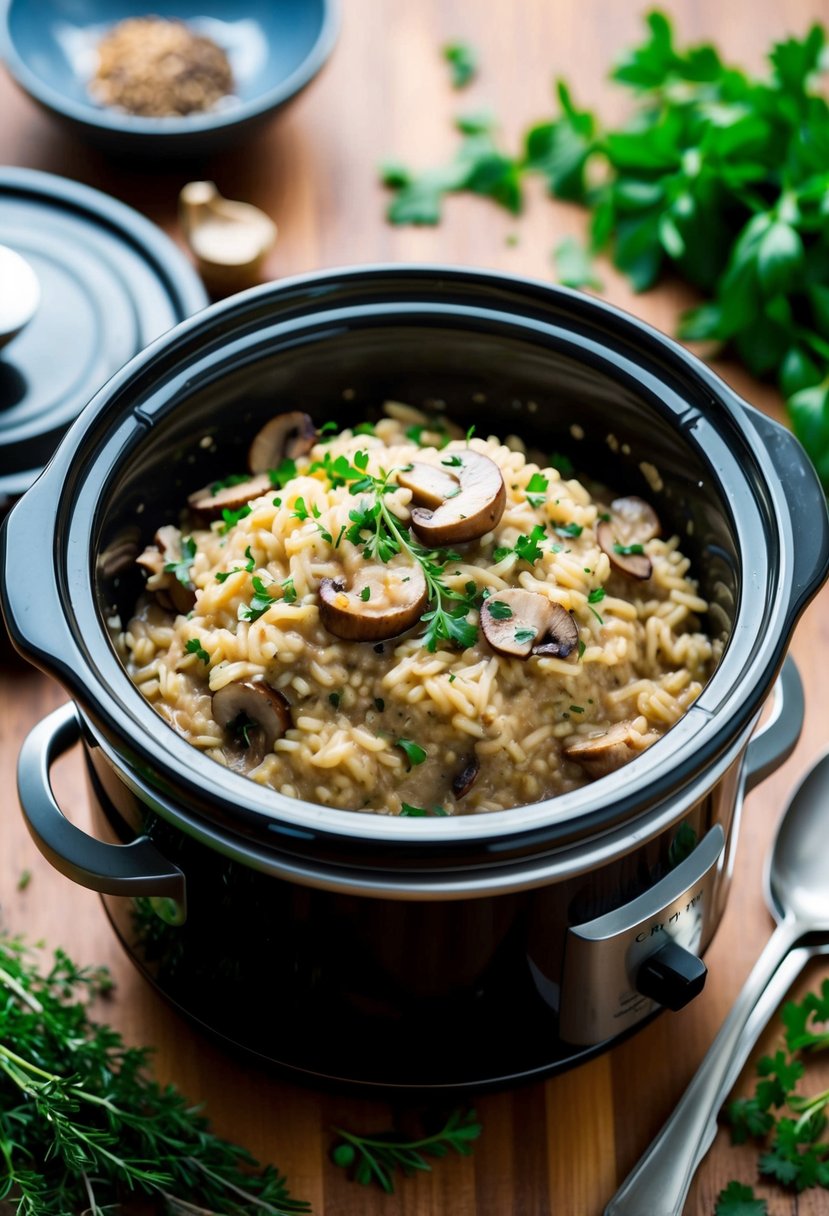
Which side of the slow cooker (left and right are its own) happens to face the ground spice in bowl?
back

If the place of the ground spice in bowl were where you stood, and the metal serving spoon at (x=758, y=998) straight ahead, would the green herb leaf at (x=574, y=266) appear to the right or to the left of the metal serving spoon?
left

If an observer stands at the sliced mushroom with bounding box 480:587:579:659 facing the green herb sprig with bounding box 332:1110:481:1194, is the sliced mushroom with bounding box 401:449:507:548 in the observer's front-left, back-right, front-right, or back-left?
back-right

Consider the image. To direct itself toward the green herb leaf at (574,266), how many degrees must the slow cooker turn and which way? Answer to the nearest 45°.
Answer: approximately 135° to its left

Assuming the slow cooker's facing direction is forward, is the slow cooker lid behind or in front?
behind

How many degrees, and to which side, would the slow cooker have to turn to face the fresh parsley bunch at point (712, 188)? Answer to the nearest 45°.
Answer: approximately 135° to its left

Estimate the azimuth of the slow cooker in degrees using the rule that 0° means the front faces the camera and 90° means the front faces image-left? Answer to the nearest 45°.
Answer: approximately 315°

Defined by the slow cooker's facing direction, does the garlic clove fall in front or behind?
behind
